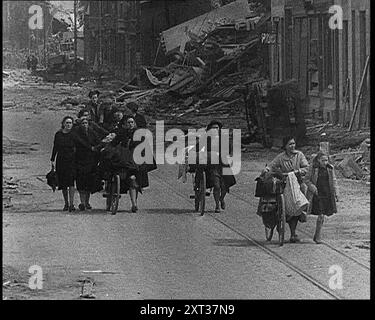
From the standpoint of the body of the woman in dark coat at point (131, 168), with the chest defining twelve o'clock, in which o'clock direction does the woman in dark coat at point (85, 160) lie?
the woman in dark coat at point (85, 160) is roughly at 3 o'clock from the woman in dark coat at point (131, 168).

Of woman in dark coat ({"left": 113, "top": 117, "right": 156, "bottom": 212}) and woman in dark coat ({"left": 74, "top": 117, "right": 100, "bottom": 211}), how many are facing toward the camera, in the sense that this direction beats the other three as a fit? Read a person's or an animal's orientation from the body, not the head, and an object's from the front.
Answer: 2

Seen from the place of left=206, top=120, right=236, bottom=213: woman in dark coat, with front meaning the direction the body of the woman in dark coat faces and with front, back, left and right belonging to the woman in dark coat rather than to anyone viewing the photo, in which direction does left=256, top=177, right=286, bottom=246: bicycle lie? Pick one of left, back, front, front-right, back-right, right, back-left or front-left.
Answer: front-left

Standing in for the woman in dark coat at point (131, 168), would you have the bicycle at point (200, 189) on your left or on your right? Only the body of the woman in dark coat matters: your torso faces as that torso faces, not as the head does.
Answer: on your left

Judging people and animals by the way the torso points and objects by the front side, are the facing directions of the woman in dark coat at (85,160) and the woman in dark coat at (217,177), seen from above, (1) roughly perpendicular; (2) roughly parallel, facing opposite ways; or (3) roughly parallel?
roughly parallel

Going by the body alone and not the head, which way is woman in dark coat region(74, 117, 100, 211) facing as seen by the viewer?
toward the camera

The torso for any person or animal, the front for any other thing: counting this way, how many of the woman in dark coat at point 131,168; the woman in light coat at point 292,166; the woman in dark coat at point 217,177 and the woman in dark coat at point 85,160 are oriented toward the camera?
4

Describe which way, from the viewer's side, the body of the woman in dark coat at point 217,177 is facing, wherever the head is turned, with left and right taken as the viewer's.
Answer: facing the viewer

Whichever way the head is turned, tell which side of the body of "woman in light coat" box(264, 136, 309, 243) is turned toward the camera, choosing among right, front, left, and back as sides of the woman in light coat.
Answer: front

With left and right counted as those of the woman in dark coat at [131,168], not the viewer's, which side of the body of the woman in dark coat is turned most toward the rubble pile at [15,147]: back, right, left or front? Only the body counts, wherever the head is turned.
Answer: back

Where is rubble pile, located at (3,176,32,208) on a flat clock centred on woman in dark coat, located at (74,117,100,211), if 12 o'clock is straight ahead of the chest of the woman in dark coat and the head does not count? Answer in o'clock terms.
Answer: The rubble pile is roughly at 3 o'clock from the woman in dark coat.

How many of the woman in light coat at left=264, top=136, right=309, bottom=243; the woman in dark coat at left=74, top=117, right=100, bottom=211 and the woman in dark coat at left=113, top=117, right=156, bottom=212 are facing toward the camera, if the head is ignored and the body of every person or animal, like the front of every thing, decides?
3
